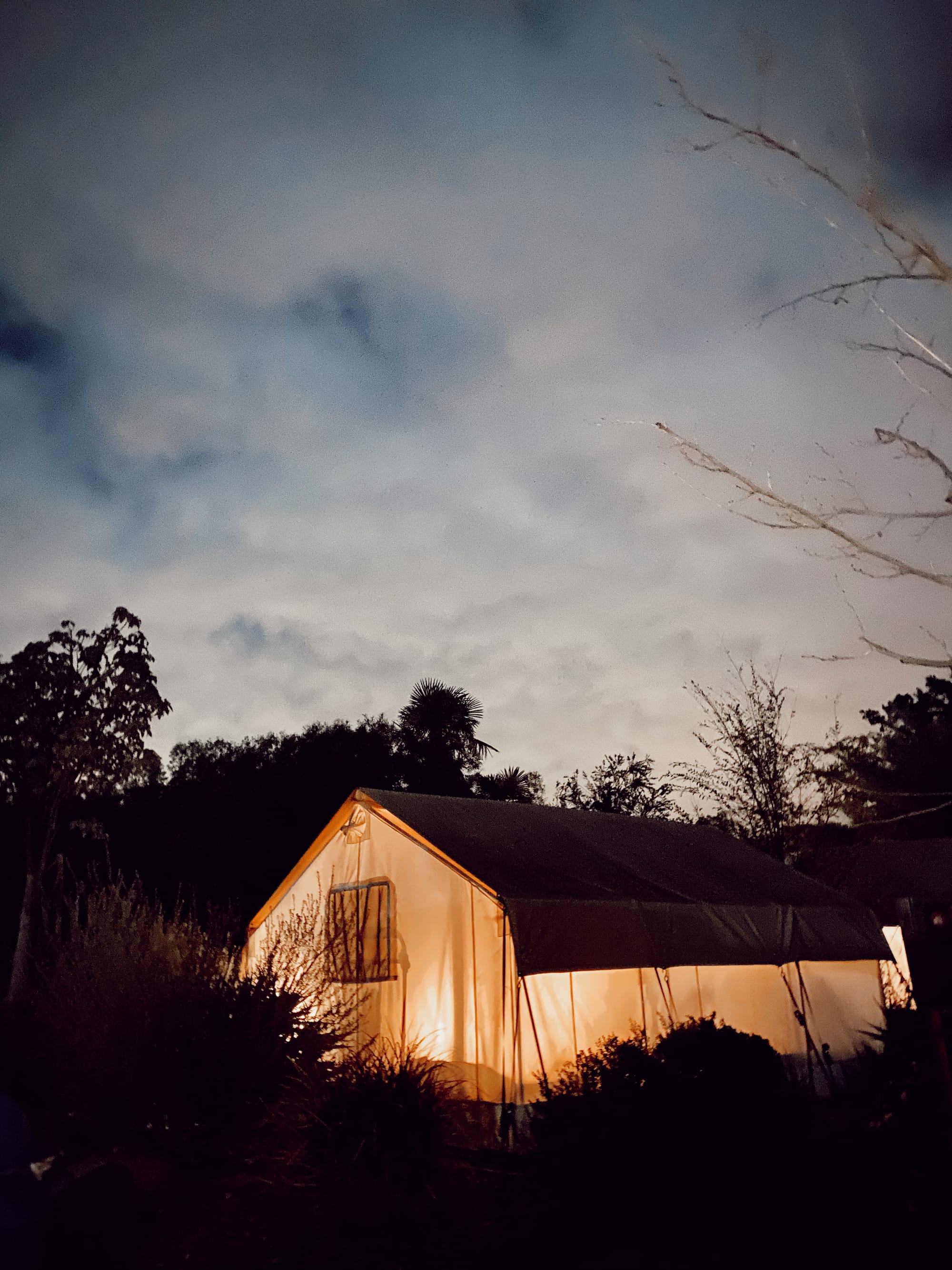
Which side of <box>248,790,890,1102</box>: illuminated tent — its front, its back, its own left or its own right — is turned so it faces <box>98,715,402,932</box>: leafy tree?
right

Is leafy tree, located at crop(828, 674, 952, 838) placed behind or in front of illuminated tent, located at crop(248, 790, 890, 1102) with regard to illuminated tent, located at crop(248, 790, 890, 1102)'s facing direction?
behind

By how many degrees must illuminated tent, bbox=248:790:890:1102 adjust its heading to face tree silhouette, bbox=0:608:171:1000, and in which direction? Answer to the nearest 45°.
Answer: approximately 90° to its right

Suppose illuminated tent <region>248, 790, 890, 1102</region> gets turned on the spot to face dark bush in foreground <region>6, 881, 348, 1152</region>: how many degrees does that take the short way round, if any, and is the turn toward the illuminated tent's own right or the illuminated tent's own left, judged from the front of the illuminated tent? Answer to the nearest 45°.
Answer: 0° — it already faces it

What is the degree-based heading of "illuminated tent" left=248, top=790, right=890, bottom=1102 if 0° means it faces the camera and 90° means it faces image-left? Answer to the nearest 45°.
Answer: approximately 45°

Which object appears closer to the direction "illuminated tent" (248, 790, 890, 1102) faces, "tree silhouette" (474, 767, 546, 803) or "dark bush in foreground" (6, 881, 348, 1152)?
the dark bush in foreground

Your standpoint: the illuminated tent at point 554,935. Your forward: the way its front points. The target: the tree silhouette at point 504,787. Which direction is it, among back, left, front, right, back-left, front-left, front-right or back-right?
back-right
